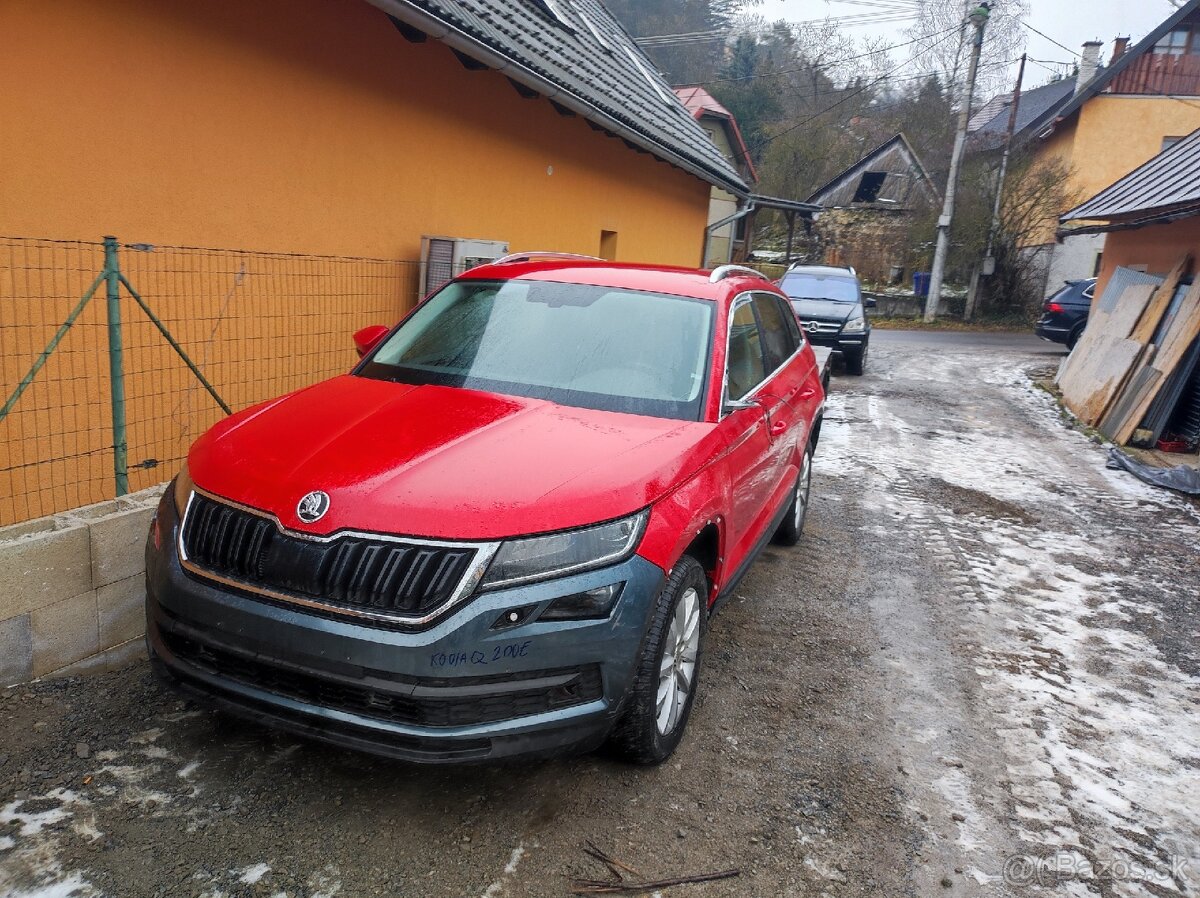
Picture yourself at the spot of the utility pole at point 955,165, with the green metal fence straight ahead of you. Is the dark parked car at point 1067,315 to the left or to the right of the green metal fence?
left

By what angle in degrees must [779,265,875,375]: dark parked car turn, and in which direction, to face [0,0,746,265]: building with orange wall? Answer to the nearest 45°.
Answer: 0° — it already faces it

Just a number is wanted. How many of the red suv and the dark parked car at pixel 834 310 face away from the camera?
0

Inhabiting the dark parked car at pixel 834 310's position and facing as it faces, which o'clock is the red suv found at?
The red suv is roughly at 12 o'clock from the dark parked car.

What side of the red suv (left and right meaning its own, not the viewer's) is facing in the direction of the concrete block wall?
right

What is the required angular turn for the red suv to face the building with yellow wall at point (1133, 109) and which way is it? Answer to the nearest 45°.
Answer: approximately 180°

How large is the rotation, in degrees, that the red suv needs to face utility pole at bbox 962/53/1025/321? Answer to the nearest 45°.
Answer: approximately 180°

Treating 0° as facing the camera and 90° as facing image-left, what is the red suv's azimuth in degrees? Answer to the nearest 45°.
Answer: approximately 45°

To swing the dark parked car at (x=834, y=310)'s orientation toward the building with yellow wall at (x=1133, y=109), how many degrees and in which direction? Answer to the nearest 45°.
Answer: approximately 135° to its left

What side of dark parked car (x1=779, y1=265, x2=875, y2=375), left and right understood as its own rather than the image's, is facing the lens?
front

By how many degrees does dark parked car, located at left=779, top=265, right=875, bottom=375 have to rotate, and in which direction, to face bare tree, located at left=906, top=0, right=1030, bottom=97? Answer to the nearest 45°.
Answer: approximately 180°

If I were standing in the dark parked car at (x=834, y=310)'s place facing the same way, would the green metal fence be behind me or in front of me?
in front

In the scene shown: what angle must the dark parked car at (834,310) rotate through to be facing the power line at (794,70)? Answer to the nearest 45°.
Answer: approximately 180°

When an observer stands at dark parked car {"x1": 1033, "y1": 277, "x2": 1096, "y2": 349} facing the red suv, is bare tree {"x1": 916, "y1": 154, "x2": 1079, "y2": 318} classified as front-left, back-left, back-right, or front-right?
back-right
